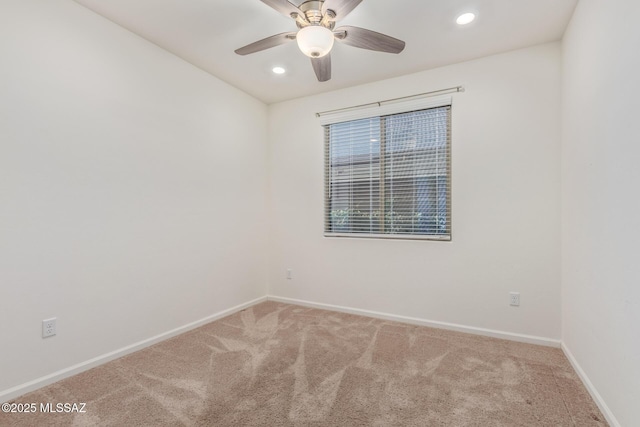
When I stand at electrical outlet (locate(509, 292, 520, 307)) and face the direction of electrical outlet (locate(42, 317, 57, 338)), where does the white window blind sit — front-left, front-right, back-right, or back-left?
front-right

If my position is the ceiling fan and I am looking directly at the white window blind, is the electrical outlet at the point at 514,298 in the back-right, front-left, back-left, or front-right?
front-right

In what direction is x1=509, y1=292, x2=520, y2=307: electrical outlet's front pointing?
toward the camera

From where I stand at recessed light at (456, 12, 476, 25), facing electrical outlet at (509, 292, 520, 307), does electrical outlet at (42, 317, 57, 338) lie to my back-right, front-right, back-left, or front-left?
back-left

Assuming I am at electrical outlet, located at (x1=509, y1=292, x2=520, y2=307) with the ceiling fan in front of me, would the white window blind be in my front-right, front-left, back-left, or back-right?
front-right

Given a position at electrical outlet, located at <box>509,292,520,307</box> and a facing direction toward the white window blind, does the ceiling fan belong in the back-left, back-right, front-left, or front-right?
front-left

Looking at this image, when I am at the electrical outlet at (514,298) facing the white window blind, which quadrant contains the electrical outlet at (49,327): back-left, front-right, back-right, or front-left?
front-left

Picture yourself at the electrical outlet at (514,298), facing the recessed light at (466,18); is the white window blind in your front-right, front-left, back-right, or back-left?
front-right

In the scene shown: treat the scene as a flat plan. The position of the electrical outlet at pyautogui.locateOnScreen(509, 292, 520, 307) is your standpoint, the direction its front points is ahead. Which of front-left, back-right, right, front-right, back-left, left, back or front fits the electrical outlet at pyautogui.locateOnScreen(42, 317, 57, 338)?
front-right
